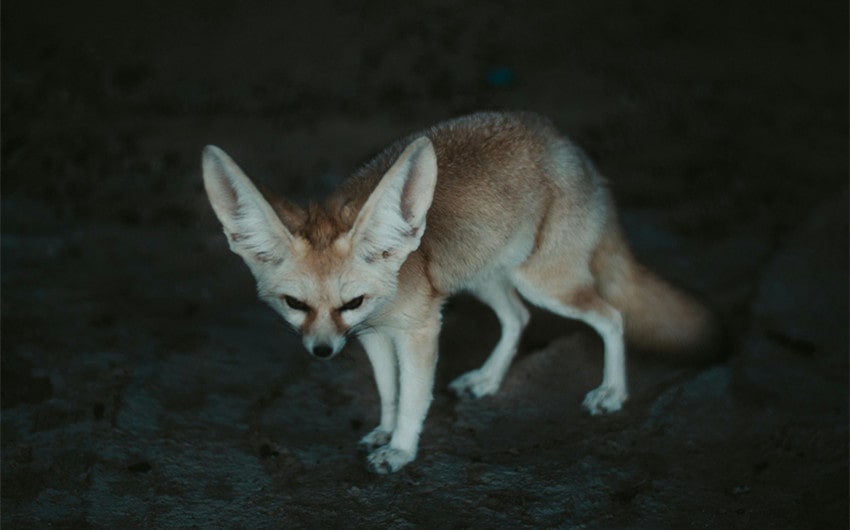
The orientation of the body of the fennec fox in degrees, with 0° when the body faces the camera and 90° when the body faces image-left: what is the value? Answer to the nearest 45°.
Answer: approximately 45°
